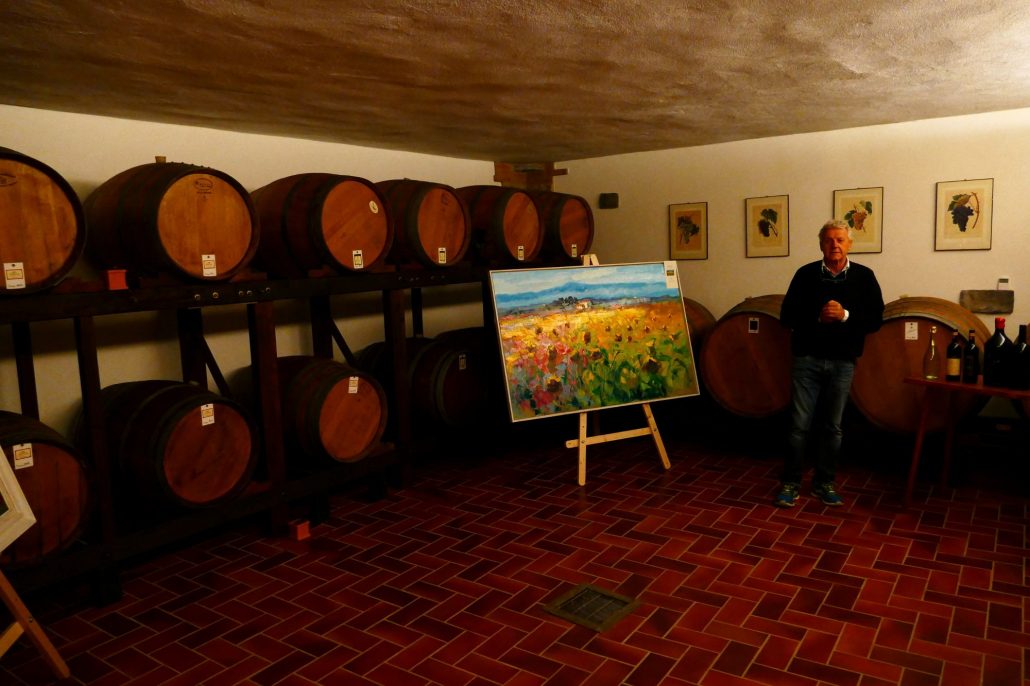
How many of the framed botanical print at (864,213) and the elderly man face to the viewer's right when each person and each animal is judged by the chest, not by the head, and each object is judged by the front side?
0

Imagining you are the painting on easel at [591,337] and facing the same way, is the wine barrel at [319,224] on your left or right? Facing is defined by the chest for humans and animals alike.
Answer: on your right

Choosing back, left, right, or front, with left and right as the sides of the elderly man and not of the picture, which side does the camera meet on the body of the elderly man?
front

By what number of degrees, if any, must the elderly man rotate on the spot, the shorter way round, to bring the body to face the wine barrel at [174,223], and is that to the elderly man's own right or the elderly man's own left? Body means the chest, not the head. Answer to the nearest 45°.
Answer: approximately 45° to the elderly man's own right

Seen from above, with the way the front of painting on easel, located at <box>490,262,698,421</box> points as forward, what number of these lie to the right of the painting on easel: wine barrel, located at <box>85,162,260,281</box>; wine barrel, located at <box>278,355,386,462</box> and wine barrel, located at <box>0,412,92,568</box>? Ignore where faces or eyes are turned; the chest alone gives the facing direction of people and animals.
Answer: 3

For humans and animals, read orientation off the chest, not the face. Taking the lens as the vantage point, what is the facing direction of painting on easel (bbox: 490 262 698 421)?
facing the viewer and to the right of the viewer

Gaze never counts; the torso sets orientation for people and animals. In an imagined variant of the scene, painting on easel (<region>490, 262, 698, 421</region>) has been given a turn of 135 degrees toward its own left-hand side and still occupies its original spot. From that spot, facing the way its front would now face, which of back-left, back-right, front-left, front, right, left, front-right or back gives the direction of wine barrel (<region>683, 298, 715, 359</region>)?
front-right

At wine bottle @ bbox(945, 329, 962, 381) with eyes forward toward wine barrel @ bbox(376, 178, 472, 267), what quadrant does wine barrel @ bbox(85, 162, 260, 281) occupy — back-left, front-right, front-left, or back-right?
front-left

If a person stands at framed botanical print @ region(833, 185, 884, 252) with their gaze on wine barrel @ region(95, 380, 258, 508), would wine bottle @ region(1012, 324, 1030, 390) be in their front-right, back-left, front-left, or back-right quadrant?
front-left

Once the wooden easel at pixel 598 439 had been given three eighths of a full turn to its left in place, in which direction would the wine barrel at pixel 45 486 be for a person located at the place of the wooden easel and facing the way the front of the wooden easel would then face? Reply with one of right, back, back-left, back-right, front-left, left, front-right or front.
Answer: back-left

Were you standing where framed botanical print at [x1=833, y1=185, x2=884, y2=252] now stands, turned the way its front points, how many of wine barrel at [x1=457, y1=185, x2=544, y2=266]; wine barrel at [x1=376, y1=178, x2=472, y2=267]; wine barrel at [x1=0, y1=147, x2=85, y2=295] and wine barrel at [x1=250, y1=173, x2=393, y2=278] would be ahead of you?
4

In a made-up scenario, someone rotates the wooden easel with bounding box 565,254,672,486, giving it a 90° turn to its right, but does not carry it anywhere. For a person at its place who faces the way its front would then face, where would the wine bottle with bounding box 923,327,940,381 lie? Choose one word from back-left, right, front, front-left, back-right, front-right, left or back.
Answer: back-left

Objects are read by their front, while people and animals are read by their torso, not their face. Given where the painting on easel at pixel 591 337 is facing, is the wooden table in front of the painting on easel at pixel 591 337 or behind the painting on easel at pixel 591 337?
in front
